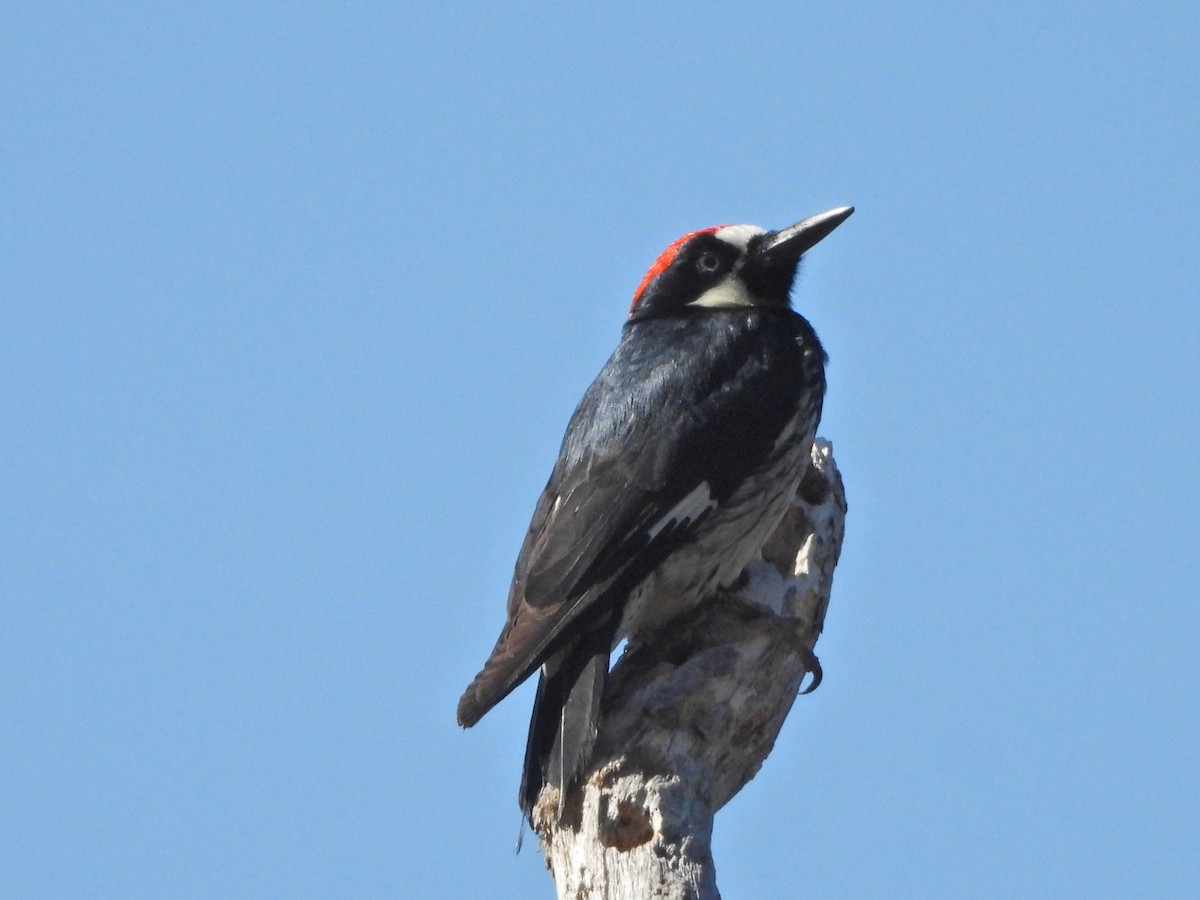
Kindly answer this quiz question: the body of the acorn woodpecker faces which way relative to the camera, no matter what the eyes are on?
to the viewer's right
